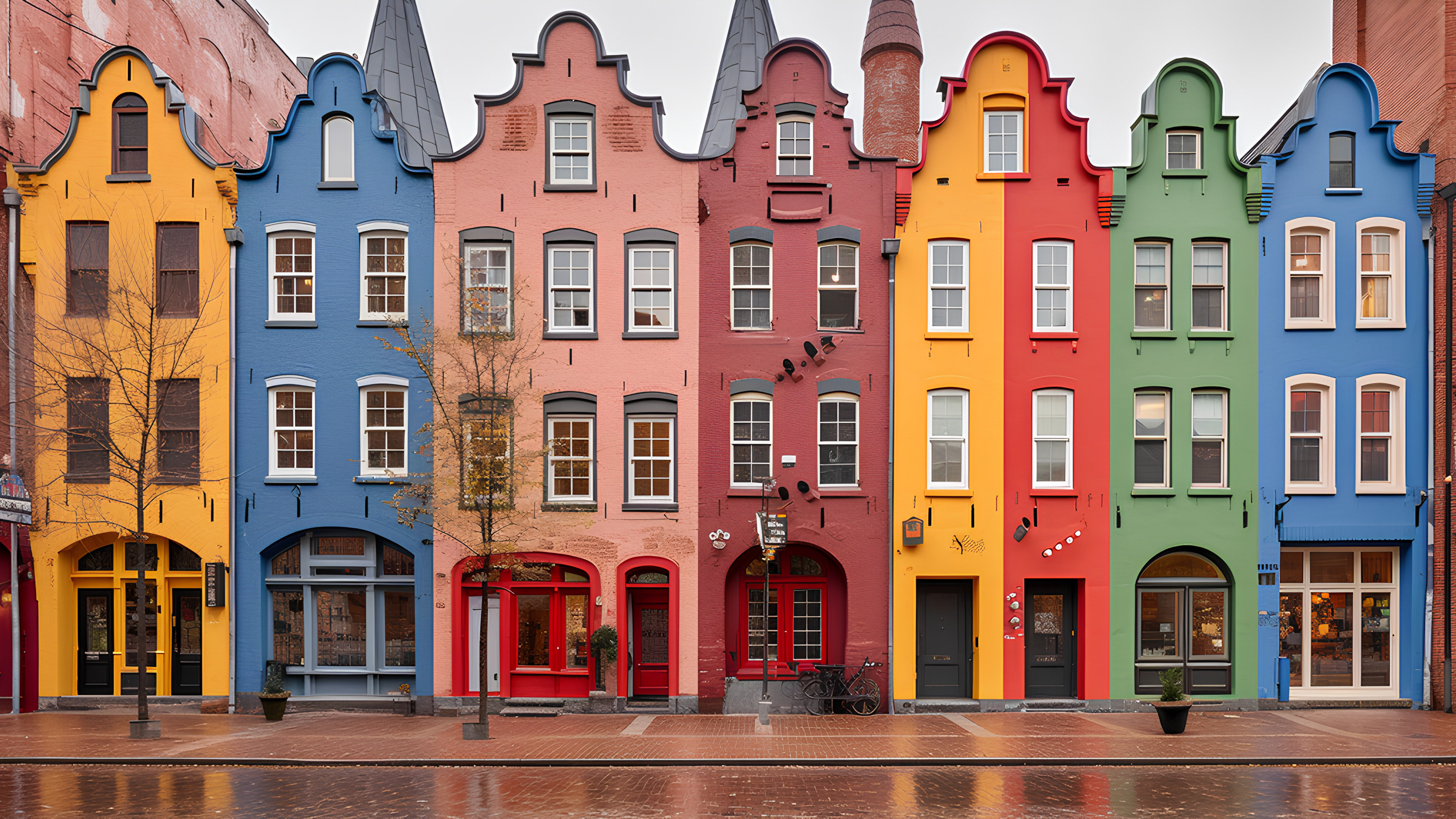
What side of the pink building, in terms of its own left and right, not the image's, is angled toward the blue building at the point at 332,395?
right

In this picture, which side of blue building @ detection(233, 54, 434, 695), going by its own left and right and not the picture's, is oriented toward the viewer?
front

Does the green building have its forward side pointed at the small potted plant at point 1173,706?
yes

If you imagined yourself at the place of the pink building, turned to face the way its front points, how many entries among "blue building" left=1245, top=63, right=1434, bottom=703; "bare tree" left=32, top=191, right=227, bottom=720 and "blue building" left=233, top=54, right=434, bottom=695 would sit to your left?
1

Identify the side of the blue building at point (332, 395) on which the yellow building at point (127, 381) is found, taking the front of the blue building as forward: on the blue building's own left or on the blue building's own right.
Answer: on the blue building's own right
